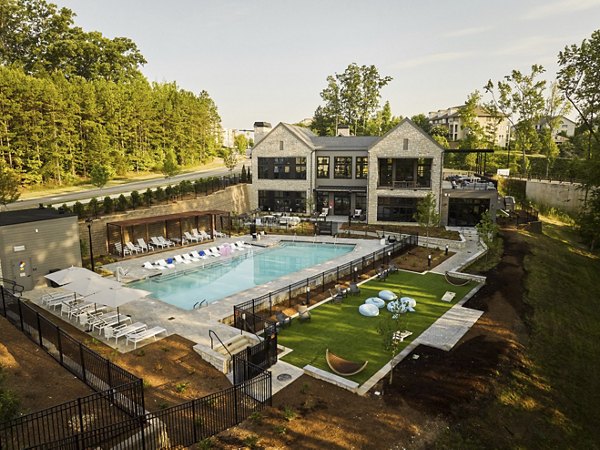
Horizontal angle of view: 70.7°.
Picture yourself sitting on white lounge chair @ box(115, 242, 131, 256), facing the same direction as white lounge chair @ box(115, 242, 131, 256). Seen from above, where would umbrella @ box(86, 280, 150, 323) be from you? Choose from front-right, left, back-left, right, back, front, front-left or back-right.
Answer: front-right

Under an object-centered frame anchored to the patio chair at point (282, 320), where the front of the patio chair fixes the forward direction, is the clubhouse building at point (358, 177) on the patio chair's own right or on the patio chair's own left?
on the patio chair's own left

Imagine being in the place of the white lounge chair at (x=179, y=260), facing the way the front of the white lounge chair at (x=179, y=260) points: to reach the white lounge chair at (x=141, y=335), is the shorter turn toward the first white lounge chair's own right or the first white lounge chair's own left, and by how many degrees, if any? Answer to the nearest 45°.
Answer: approximately 45° to the first white lounge chair's own right

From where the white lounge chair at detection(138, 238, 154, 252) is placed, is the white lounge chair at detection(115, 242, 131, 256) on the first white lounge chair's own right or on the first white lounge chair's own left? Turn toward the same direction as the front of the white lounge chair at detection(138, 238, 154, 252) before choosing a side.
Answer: on the first white lounge chair's own right

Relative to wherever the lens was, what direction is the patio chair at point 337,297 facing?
facing the viewer and to the right of the viewer

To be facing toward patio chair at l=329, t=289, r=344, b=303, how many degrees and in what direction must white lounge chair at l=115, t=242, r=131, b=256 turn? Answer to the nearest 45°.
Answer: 0° — it already faces it

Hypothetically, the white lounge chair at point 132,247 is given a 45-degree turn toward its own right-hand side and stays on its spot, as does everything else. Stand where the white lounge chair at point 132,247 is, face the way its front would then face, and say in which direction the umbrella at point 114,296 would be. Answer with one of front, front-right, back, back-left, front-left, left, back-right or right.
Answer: front

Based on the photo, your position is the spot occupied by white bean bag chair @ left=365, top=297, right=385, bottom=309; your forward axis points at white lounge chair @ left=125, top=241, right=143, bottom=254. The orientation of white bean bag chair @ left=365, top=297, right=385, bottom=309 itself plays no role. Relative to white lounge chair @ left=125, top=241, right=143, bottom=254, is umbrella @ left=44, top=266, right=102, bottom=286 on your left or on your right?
left

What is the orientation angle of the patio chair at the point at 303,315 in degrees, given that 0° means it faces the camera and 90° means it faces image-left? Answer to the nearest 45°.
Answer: approximately 315°
